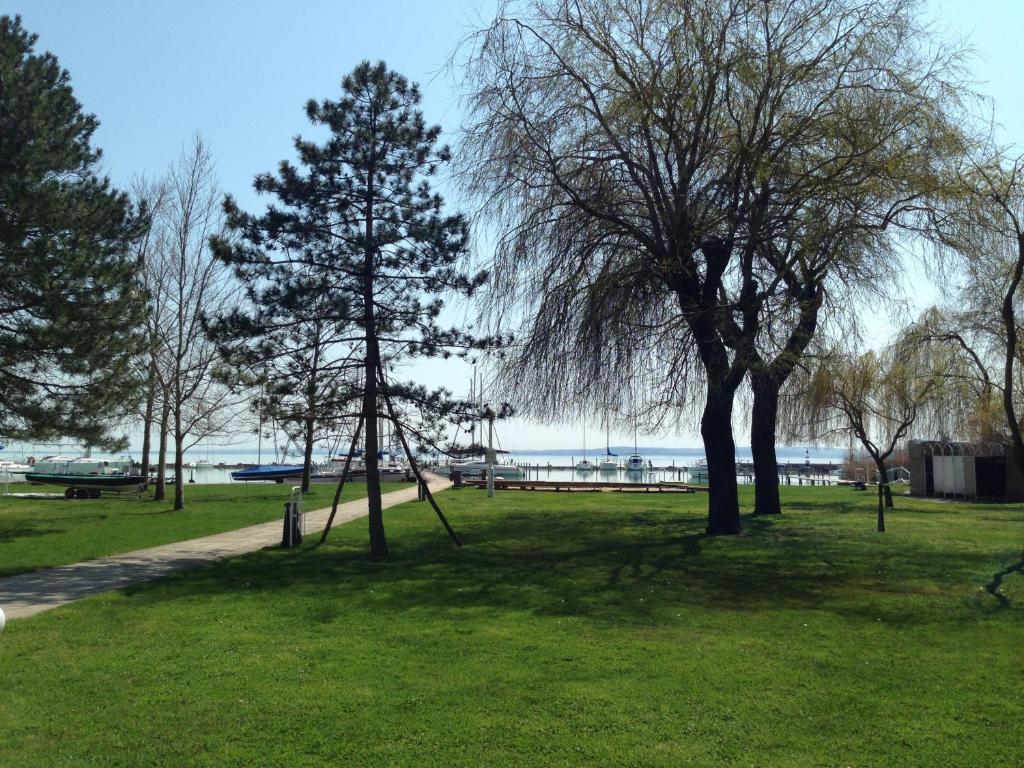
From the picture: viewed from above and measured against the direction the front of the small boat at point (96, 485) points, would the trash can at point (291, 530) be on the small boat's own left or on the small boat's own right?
on the small boat's own left

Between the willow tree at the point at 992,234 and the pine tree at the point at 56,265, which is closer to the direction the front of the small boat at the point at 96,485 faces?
the pine tree

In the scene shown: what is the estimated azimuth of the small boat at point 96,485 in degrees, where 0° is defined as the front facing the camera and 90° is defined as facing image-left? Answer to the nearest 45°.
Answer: approximately 90°
